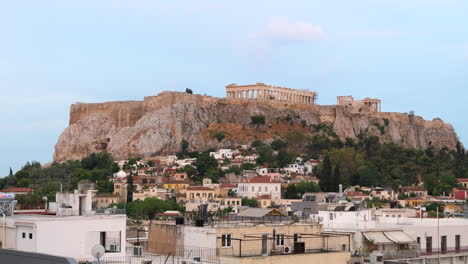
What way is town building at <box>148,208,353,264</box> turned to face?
toward the camera

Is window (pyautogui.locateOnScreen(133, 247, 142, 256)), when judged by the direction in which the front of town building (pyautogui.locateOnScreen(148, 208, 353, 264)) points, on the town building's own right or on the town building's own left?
on the town building's own right

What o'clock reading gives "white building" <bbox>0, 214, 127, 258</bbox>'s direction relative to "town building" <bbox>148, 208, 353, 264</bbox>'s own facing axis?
The white building is roughly at 2 o'clock from the town building.

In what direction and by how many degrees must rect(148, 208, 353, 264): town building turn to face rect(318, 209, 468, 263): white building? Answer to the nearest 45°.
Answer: approximately 135° to its left
